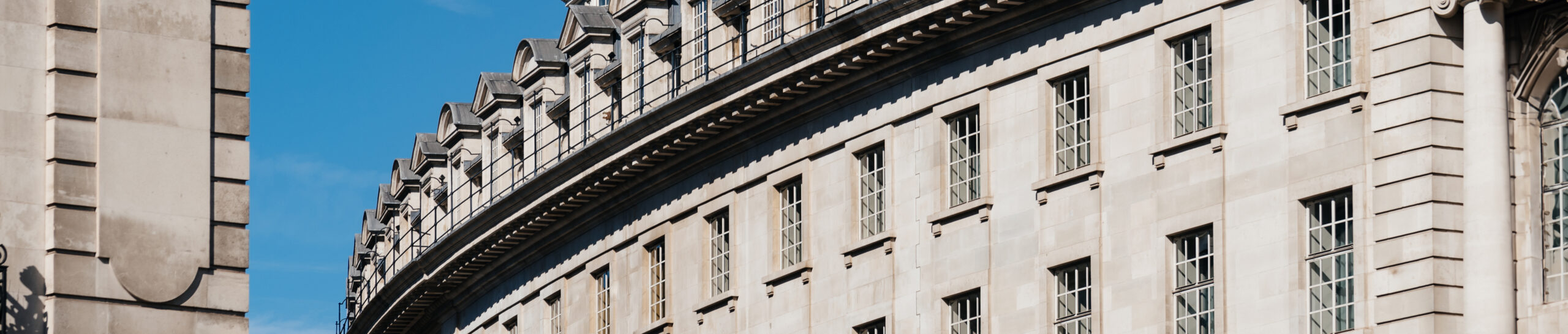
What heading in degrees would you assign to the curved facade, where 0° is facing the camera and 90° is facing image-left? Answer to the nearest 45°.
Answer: approximately 45°

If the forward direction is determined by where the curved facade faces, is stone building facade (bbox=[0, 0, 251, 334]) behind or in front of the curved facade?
in front

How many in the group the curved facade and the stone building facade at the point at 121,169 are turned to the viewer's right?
0

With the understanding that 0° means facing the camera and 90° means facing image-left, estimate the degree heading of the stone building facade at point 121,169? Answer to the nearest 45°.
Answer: approximately 0°

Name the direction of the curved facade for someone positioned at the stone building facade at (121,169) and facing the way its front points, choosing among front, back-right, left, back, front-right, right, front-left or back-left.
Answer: back-left
